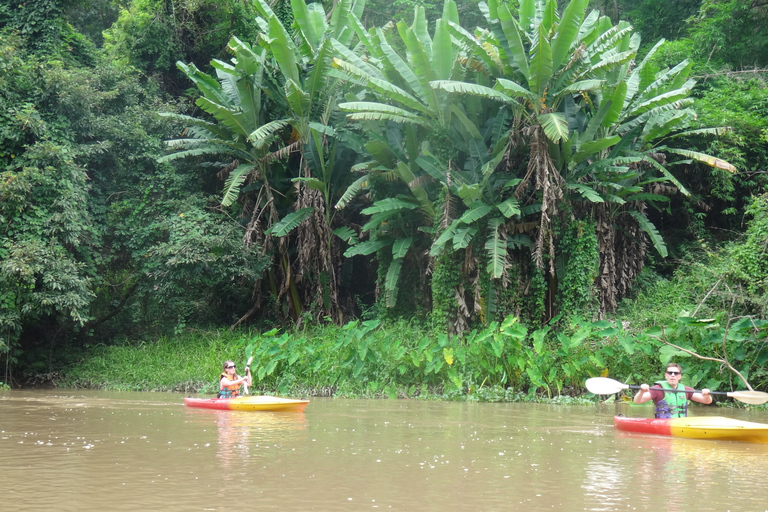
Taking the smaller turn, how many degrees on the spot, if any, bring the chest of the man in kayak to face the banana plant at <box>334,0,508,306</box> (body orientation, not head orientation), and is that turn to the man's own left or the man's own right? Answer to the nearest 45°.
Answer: approximately 135° to the man's own right

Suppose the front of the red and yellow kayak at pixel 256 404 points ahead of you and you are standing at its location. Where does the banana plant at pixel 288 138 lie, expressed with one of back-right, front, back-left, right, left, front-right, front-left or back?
left

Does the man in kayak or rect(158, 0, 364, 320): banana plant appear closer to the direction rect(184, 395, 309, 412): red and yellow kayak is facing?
the man in kayak

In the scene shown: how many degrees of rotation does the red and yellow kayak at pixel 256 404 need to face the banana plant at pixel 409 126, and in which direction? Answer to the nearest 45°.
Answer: approximately 45° to its left

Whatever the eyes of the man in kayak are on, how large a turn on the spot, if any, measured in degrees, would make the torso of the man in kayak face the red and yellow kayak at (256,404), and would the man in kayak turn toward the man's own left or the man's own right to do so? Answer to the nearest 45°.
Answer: approximately 90° to the man's own right

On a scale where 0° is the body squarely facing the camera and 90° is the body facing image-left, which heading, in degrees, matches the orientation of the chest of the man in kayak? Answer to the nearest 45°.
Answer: approximately 0°

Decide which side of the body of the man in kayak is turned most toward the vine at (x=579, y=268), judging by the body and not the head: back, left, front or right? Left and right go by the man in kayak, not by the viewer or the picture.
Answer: back

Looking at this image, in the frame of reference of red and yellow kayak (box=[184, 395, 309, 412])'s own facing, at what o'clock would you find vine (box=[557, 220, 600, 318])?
The vine is roughly at 11 o'clock from the red and yellow kayak.

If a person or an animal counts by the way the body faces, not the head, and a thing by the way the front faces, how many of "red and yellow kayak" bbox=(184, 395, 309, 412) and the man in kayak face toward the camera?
1

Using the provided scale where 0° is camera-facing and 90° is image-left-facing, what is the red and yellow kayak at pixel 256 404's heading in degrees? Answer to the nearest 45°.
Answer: approximately 270°

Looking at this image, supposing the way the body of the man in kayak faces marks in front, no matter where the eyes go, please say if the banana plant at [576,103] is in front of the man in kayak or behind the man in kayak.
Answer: behind
